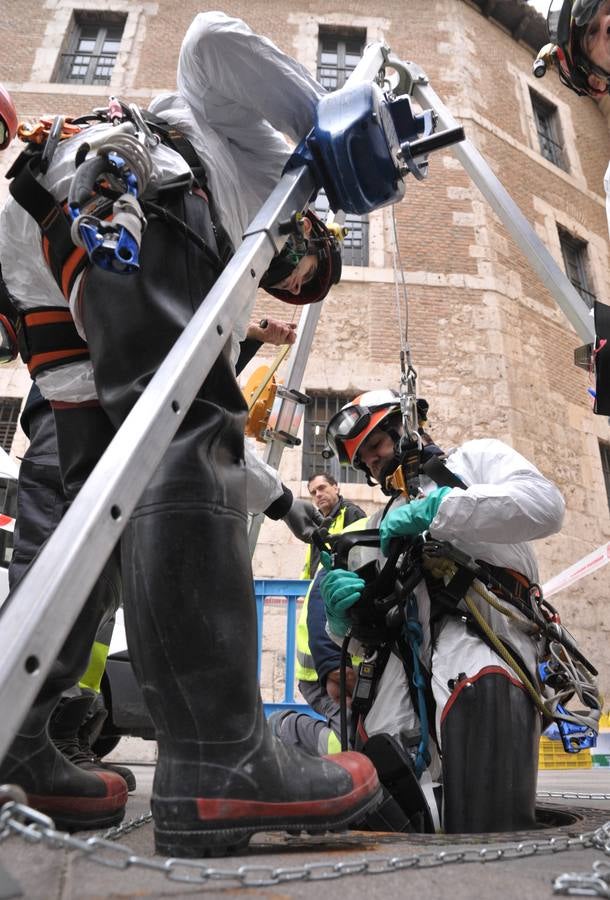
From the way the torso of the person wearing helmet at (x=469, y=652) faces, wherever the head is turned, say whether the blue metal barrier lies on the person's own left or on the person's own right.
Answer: on the person's own right

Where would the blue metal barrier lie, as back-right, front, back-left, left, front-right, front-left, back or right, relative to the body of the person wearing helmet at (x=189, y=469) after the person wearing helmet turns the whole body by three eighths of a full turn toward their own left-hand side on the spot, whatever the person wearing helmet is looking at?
front-right

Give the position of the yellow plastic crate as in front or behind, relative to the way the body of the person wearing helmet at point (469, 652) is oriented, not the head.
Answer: behind

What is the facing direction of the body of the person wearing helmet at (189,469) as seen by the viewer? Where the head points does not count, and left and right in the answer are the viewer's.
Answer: facing to the right of the viewer
